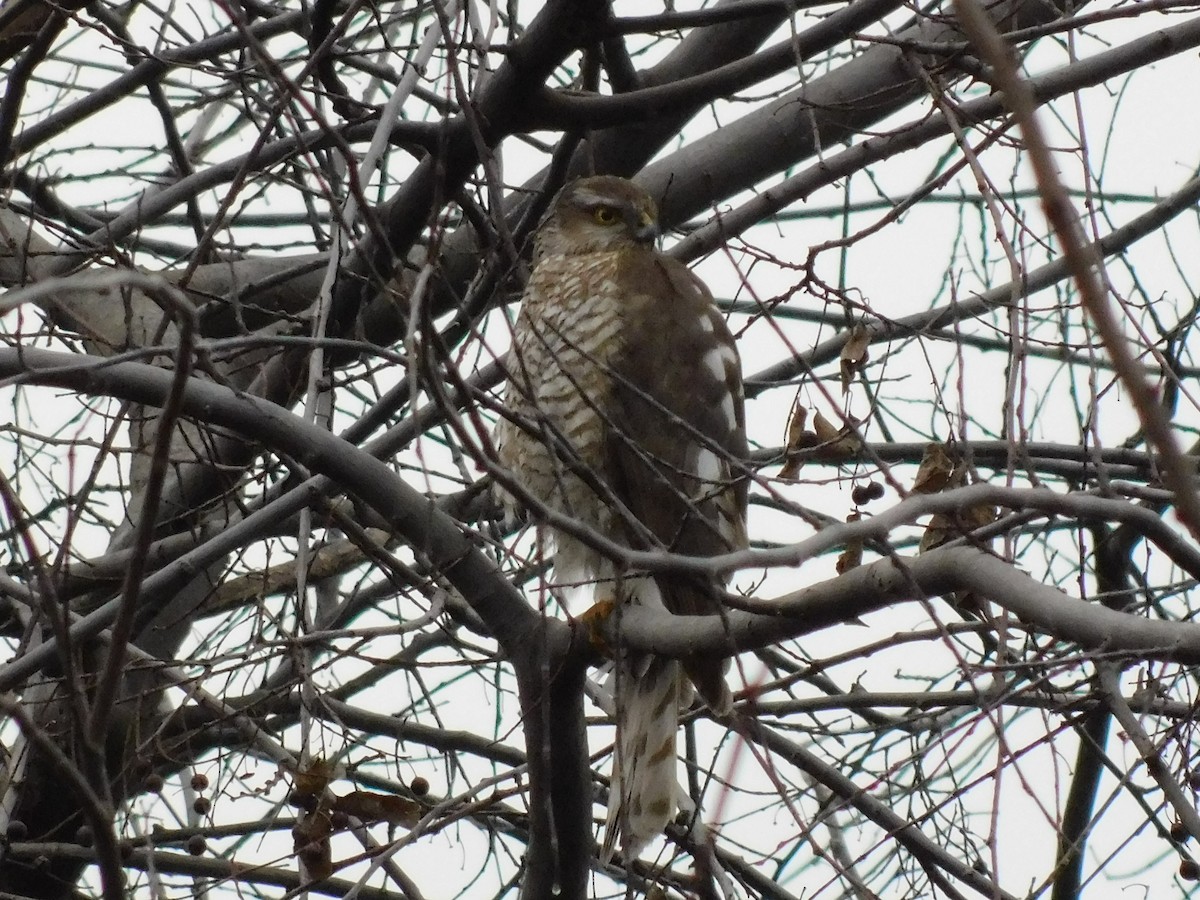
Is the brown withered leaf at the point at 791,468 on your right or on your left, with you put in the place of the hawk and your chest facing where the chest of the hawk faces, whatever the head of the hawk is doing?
on your left

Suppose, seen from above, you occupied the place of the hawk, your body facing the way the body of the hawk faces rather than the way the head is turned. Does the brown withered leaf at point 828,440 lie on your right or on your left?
on your left

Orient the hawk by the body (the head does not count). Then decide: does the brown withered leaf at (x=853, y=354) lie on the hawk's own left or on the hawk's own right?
on the hawk's own left

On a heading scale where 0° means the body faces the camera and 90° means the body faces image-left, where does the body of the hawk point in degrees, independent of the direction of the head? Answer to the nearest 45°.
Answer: approximately 45°
